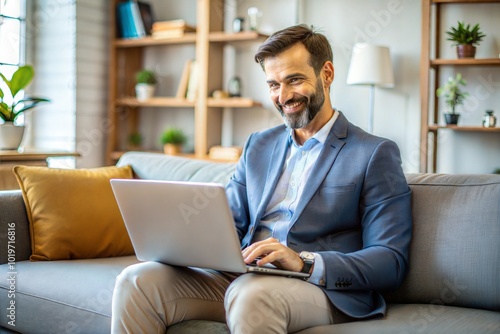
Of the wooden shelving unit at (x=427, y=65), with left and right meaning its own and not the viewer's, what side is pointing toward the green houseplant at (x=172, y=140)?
right

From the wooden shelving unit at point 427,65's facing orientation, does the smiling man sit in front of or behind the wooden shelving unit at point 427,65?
in front

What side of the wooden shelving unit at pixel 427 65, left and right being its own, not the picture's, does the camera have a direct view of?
front

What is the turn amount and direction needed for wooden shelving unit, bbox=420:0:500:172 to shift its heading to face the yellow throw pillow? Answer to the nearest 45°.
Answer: approximately 45° to its right

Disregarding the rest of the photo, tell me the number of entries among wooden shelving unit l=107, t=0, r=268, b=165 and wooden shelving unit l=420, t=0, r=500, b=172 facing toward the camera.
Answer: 2

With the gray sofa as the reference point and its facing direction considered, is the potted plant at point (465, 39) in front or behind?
behind

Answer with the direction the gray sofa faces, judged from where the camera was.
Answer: facing the viewer

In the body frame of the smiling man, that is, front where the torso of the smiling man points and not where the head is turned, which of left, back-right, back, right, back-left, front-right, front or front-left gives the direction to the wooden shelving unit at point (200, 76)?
back-right

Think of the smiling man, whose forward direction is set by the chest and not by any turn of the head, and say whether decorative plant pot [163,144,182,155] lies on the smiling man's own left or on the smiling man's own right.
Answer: on the smiling man's own right

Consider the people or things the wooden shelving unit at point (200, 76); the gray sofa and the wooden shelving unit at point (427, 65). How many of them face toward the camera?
3

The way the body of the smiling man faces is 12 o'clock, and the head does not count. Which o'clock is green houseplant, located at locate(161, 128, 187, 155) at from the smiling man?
The green houseplant is roughly at 4 o'clock from the smiling man.
